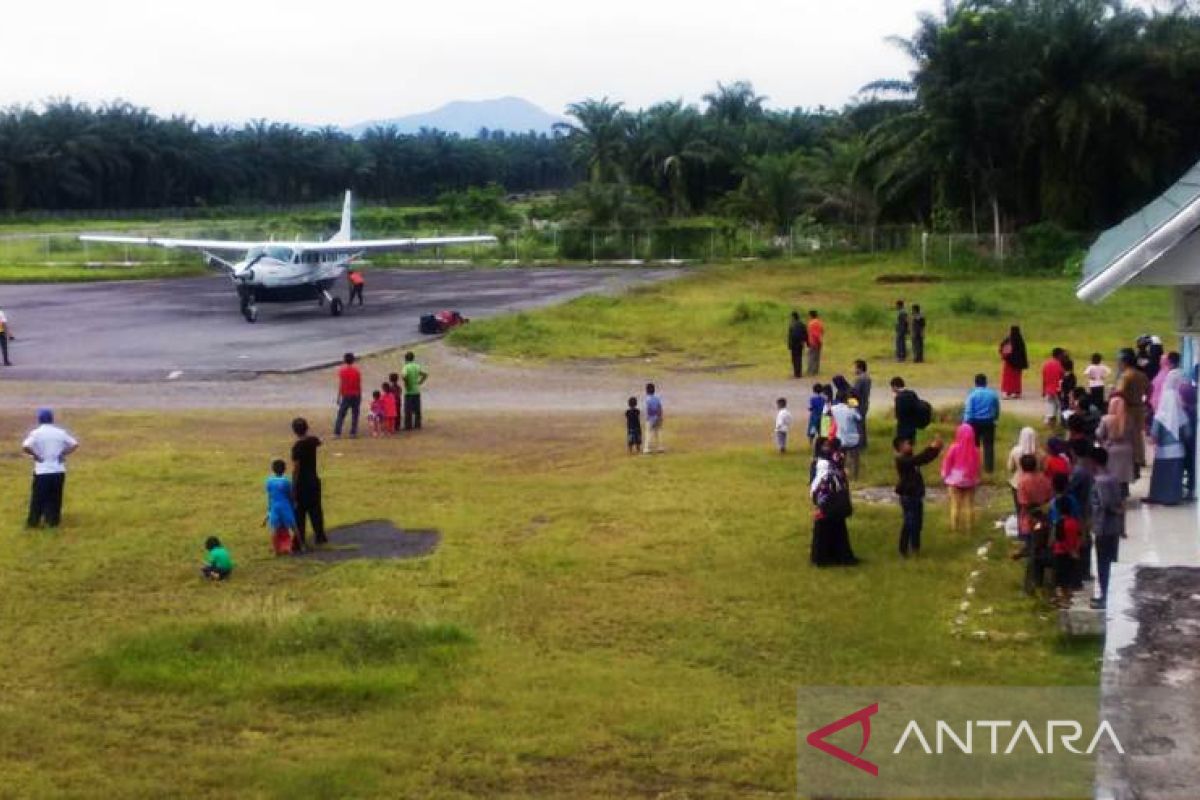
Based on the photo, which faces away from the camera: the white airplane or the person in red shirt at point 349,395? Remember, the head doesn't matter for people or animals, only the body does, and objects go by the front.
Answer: the person in red shirt

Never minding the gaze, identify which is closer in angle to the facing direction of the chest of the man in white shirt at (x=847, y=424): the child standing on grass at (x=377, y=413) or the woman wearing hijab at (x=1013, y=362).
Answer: the child standing on grass

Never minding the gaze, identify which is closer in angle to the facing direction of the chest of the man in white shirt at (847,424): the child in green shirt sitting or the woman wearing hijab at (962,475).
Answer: the child in green shirt sitting

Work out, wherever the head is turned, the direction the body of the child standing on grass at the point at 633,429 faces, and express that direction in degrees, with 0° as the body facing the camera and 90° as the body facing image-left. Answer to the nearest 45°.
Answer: approximately 180°

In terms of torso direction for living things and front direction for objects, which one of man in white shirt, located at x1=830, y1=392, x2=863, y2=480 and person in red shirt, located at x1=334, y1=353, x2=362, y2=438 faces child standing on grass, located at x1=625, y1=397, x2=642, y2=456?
the man in white shirt

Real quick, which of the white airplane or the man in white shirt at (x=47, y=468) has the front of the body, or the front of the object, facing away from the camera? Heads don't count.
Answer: the man in white shirt

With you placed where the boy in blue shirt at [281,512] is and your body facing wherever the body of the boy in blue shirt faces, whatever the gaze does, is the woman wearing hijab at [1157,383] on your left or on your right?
on your right

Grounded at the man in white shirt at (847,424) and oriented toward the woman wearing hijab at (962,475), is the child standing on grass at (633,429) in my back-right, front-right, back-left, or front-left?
back-right

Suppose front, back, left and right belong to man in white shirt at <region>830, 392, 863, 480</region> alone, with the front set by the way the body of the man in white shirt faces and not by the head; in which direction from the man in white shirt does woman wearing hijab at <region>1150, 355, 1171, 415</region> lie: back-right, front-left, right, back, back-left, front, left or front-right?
back-right

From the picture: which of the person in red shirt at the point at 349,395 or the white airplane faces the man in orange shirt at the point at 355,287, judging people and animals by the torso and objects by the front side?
the person in red shirt

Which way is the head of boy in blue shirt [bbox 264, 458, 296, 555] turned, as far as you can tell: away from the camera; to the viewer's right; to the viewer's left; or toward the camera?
away from the camera

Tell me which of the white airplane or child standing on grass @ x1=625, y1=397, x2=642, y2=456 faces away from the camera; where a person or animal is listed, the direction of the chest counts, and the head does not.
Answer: the child standing on grass

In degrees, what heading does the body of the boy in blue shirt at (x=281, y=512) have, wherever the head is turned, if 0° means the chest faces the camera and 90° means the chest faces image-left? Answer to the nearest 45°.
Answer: approximately 180°

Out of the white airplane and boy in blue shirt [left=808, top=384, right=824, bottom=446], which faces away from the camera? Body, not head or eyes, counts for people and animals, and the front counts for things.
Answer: the boy in blue shirt
